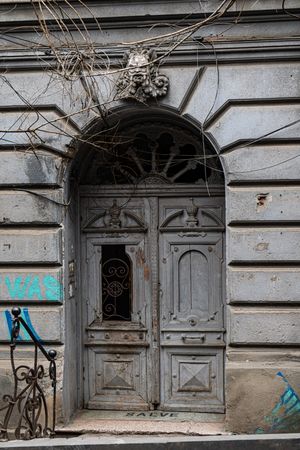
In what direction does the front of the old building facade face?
toward the camera
